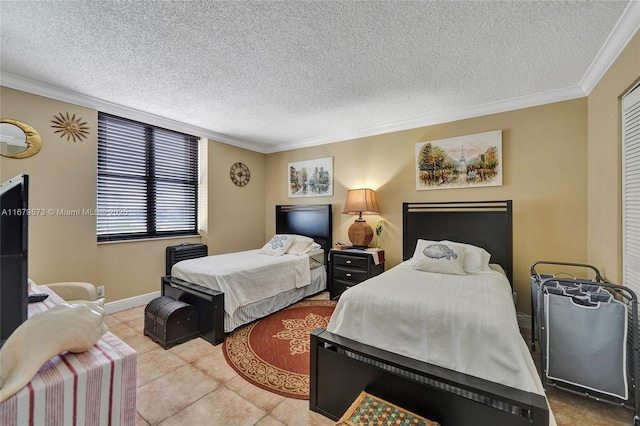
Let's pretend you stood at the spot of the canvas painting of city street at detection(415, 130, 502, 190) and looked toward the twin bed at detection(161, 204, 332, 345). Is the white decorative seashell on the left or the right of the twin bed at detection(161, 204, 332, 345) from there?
left

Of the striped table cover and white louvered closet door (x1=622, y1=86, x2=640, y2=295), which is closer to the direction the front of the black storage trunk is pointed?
the striped table cover

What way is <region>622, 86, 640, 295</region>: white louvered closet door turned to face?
to the viewer's left

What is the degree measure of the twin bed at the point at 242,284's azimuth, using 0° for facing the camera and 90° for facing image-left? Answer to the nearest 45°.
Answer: approximately 45°

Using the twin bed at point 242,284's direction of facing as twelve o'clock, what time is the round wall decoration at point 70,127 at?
The round wall decoration is roughly at 2 o'clock from the twin bed.

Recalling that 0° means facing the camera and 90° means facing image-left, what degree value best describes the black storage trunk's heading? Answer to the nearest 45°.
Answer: approximately 45°

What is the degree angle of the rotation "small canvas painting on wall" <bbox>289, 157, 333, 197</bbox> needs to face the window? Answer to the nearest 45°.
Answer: approximately 45° to its right

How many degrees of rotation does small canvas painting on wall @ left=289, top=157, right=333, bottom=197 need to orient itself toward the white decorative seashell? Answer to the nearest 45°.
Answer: approximately 45° to its left

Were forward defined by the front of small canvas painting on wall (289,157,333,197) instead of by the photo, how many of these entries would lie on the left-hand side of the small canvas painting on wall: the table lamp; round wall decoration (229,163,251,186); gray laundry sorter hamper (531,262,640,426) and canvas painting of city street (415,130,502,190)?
3

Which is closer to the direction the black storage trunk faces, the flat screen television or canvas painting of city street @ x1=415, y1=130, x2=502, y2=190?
the flat screen television

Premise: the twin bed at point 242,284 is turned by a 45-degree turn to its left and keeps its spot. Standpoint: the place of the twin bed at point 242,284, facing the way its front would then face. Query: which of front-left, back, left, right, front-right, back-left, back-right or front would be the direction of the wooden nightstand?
left

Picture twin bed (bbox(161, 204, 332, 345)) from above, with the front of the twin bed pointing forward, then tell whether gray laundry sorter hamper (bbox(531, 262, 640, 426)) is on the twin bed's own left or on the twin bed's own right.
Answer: on the twin bed's own left

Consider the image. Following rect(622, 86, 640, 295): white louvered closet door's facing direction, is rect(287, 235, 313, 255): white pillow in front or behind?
in front

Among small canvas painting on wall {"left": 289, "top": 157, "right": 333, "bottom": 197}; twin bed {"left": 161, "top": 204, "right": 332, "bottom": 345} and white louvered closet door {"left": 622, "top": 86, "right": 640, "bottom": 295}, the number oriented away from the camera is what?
0

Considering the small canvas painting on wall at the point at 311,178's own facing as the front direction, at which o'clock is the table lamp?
The table lamp is roughly at 9 o'clock from the small canvas painting on wall.

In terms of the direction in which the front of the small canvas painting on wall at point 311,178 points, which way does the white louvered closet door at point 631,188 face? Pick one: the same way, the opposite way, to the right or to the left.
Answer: to the right
